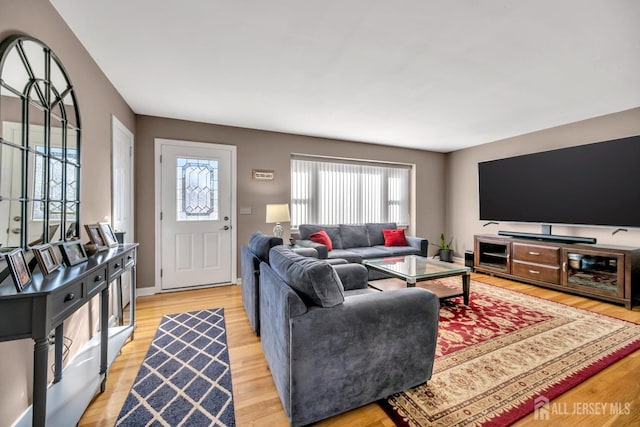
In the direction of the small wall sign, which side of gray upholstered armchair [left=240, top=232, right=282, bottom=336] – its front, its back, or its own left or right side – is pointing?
left

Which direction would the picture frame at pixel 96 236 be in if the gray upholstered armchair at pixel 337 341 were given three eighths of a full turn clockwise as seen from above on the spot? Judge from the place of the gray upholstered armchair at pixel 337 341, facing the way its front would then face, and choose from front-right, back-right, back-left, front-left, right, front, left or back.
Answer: right

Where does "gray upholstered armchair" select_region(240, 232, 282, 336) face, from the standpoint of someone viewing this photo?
facing to the right of the viewer

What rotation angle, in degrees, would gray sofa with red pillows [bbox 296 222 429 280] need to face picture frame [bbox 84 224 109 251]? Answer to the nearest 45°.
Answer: approximately 90° to its right

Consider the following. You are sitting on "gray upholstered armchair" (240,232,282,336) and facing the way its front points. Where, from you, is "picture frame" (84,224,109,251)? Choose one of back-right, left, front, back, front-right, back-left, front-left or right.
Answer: back

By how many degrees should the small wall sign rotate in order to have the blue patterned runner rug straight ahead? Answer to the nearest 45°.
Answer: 0° — it already faces it

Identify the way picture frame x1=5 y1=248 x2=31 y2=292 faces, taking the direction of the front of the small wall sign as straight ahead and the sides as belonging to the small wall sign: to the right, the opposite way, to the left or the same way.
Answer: to the left

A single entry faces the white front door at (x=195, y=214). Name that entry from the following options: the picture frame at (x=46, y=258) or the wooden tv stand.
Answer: the wooden tv stand

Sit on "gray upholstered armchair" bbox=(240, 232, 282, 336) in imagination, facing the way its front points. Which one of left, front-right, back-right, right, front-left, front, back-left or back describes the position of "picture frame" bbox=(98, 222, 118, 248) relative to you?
back

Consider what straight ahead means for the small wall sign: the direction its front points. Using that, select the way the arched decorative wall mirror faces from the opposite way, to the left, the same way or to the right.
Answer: to the left

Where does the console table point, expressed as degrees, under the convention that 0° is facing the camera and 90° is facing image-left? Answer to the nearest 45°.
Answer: approximately 315°

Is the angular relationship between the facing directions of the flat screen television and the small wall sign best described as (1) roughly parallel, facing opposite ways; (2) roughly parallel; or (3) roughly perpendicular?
roughly perpendicular

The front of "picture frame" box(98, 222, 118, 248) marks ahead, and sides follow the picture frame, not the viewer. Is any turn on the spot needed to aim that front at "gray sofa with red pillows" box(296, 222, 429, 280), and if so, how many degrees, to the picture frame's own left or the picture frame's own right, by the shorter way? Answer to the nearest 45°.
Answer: approximately 45° to the picture frame's own left

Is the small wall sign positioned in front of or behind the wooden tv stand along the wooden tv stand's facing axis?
in front

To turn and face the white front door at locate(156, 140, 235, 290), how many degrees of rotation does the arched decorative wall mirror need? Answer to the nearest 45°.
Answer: approximately 90° to its left
